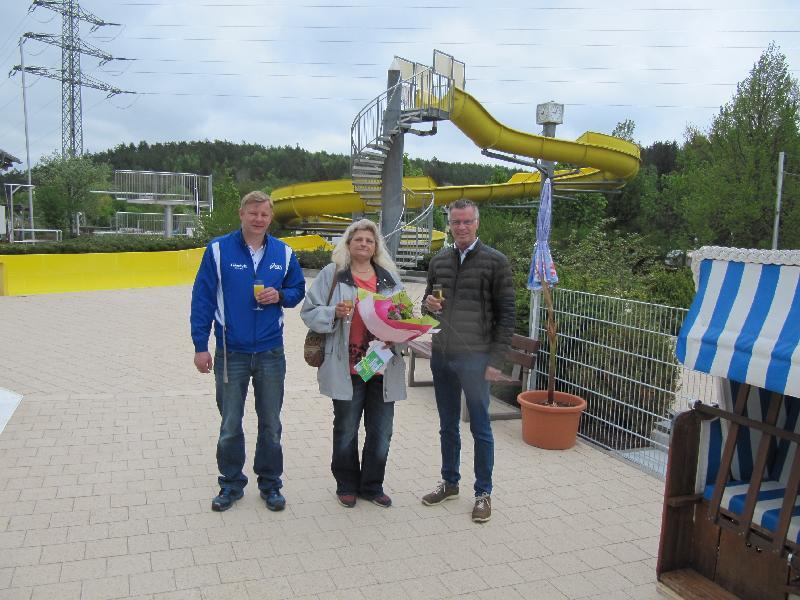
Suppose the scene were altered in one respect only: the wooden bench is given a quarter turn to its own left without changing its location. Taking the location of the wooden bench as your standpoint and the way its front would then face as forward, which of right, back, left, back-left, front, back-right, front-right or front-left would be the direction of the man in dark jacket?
front-right

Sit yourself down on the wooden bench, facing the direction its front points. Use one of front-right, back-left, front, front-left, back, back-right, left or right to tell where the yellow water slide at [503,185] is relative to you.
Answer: back-right

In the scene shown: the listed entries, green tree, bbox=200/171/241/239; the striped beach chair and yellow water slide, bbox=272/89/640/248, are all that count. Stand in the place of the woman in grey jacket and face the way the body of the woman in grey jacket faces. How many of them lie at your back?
2

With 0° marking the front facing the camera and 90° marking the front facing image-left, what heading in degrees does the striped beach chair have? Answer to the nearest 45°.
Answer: approximately 45°

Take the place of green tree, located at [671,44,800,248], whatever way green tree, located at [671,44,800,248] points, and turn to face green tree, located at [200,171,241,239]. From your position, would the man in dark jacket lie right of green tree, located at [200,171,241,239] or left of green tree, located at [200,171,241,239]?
left

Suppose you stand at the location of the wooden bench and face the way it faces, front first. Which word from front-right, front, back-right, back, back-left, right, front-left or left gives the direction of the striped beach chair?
front-left

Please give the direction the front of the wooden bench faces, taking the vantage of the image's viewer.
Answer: facing the viewer and to the left of the viewer

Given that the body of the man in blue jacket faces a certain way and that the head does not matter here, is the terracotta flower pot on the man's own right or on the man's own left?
on the man's own left

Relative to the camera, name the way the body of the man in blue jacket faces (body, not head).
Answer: toward the camera

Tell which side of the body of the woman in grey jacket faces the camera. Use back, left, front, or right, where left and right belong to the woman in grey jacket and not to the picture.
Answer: front

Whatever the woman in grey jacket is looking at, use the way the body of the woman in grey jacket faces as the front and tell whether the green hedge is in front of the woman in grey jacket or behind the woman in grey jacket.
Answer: behind

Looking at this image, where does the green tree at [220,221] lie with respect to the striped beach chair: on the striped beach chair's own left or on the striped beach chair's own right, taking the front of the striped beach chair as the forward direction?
on the striped beach chair's own right

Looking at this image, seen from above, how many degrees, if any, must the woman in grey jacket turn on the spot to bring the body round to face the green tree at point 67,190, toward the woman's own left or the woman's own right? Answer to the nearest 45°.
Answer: approximately 135° to the woman's own right

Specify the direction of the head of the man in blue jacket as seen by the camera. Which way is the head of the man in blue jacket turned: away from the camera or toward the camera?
toward the camera

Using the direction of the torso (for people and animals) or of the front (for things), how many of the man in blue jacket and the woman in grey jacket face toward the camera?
2

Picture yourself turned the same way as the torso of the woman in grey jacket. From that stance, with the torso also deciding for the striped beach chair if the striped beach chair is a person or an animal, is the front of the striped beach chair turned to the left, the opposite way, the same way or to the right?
to the right
